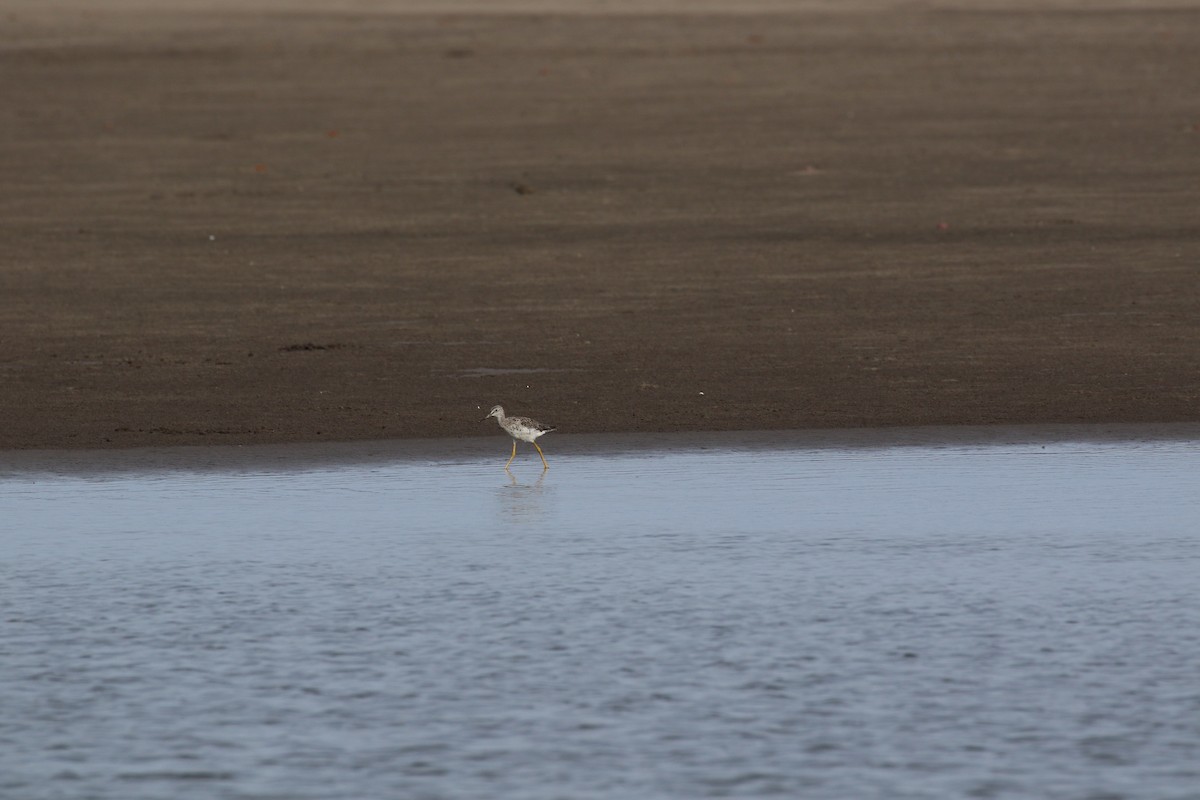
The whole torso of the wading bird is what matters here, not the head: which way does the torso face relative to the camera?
to the viewer's left
